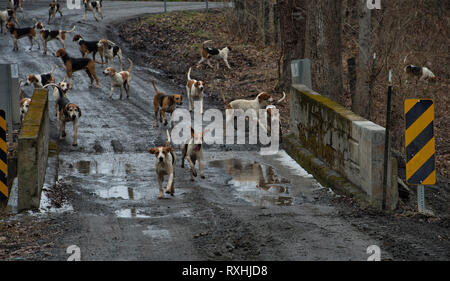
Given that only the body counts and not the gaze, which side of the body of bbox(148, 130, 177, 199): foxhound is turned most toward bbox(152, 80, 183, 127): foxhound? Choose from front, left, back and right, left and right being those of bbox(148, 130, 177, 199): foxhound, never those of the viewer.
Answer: back

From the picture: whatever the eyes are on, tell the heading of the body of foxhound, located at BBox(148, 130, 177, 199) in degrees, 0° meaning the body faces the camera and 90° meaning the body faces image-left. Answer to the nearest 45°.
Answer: approximately 0°

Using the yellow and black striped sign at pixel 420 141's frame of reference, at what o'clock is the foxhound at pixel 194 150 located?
The foxhound is roughly at 4 o'clock from the yellow and black striped sign.

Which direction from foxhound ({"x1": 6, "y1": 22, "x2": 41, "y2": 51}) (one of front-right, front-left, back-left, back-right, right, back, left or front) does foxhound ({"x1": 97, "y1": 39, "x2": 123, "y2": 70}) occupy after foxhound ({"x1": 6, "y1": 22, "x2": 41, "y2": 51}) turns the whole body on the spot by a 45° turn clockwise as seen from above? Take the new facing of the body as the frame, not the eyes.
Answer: back

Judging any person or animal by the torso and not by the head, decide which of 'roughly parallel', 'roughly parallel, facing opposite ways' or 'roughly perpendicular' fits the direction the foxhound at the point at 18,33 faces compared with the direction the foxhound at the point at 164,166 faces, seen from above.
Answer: roughly perpendicular

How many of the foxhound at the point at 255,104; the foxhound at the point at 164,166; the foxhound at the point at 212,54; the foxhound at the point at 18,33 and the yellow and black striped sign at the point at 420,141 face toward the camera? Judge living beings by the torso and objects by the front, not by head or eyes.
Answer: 2

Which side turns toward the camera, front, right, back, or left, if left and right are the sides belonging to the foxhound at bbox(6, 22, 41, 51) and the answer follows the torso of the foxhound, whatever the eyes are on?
left

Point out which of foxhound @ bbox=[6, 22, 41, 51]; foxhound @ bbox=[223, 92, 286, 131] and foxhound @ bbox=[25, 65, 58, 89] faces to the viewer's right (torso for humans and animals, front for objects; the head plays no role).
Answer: foxhound @ bbox=[223, 92, 286, 131]

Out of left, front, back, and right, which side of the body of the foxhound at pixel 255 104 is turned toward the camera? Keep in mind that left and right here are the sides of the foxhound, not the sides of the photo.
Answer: right

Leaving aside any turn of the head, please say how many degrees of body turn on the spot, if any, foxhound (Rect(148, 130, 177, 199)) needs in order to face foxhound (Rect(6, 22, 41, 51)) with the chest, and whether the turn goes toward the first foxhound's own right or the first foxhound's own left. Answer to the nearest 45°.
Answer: approximately 180°

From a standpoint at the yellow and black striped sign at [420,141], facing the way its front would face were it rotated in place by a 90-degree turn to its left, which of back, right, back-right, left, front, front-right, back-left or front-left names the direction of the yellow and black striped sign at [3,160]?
back
